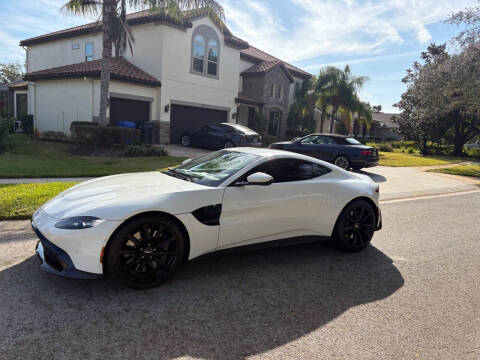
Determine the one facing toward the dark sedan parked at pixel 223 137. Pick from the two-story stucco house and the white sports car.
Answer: the two-story stucco house

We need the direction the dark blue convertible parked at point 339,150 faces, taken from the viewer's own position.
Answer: facing away from the viewer and to the left of the viewer

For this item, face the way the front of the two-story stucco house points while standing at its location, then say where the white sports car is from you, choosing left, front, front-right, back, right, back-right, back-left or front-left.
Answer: front-right

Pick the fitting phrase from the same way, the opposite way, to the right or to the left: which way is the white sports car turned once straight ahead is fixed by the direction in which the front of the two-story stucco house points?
to the right

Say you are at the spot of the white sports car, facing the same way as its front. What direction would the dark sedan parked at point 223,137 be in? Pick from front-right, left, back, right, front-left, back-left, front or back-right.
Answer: back-right

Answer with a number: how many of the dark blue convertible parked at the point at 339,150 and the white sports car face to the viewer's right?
0

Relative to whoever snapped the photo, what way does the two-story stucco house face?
facing the viewer and to the right of the viewer

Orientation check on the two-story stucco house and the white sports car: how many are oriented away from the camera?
0

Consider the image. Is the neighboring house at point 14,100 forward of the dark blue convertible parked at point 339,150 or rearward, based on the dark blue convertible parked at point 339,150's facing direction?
forward

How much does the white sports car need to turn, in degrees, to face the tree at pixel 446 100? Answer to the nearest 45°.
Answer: approximately 180°

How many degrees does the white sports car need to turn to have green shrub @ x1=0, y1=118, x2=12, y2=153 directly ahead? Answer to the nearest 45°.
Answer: approximately 90° to its right

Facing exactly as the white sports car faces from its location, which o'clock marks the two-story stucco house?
The two-story stucco house is roughly at 4 o'clock from the white sports car.

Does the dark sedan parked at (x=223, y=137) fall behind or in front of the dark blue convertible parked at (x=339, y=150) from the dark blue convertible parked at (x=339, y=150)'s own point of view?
in front

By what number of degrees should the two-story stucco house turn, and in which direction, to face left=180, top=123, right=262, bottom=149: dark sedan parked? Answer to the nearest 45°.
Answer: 0° — it already faces it

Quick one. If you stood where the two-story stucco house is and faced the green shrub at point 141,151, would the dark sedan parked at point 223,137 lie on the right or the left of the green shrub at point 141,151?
left

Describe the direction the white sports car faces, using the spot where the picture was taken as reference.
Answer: facing the viewer and to the left of the viewer
